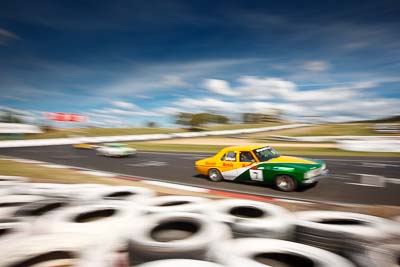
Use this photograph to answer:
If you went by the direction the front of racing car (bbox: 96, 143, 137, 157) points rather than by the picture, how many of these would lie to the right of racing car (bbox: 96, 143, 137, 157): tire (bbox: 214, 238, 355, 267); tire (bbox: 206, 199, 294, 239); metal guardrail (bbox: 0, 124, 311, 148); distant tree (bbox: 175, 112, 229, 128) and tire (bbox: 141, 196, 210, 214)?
3

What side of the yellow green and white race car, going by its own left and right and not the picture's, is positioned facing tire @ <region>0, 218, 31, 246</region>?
right

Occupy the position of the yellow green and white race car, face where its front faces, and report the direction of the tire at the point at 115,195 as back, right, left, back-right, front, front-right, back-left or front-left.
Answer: right

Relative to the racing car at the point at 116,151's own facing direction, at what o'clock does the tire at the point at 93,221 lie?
The tire is roughly at 3 o'clock from the racing car.

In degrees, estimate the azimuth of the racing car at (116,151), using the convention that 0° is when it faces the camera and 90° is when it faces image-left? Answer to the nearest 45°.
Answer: approximately 270°

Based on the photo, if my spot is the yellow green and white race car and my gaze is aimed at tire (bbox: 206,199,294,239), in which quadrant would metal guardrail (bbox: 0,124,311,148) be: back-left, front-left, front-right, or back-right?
back-right

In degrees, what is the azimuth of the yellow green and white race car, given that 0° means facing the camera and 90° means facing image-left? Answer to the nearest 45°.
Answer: approximately 315°

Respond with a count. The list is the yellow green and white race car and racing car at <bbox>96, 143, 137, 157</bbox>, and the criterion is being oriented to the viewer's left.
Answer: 0

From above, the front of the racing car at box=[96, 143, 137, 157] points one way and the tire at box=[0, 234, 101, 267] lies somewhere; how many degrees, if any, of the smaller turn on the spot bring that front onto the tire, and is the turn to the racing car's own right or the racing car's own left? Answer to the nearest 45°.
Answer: approximately 90° to the racing car's own right

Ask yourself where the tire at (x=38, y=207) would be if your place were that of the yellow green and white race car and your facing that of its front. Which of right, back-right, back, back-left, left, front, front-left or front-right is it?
right

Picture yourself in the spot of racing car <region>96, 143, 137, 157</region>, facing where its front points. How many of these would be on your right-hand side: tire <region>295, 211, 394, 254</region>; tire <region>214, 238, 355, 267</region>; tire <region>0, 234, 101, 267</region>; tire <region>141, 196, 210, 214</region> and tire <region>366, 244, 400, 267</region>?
5

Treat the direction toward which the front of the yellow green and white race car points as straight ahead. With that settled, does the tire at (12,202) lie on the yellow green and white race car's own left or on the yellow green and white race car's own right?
on the yellow green and white race car's own right

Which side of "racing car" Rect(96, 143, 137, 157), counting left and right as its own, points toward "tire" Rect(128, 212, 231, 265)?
right

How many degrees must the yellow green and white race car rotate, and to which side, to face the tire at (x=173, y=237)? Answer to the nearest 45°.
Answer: approximately 45° to its right

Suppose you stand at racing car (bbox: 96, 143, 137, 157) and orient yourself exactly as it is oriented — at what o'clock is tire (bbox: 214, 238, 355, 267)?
The tire is roughly at 3 o'clock from the racing car.
